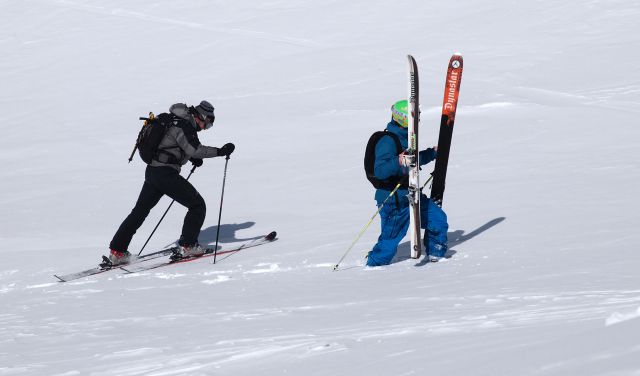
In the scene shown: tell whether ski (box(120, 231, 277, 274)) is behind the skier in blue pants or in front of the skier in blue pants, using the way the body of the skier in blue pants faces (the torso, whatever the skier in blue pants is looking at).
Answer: behind

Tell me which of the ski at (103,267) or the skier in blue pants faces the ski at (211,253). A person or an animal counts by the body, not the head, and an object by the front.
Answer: the ski at (103,267)

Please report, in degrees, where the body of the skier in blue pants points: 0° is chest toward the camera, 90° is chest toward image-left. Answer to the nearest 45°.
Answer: approximately 270°

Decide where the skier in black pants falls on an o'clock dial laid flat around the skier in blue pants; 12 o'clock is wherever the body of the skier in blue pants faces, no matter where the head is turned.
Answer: The skier in black pants is roughly at 7 o'clock from the skier in blue pants.

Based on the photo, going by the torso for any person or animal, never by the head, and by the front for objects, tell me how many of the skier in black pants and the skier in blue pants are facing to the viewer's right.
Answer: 2

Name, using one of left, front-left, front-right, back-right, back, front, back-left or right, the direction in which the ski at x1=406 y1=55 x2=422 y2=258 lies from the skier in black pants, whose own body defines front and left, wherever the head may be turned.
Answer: front-right

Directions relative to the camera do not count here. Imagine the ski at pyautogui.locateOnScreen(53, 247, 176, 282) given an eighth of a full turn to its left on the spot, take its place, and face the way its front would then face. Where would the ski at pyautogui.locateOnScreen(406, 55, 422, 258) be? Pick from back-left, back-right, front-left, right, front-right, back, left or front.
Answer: right

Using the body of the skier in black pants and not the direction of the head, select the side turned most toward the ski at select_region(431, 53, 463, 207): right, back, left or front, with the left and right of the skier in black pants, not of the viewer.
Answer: front

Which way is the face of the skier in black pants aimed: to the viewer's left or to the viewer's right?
to the viewer's right

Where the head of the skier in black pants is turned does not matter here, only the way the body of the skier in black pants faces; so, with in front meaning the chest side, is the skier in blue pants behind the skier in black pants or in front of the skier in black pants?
in front

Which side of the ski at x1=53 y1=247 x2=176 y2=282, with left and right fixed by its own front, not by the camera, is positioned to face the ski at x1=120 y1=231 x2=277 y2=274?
front

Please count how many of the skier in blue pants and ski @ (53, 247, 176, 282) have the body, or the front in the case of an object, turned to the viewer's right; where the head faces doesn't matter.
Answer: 2

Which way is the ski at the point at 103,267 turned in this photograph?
to the viewer's right

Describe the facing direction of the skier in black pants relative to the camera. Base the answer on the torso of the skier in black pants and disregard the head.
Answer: to the viewer's right
